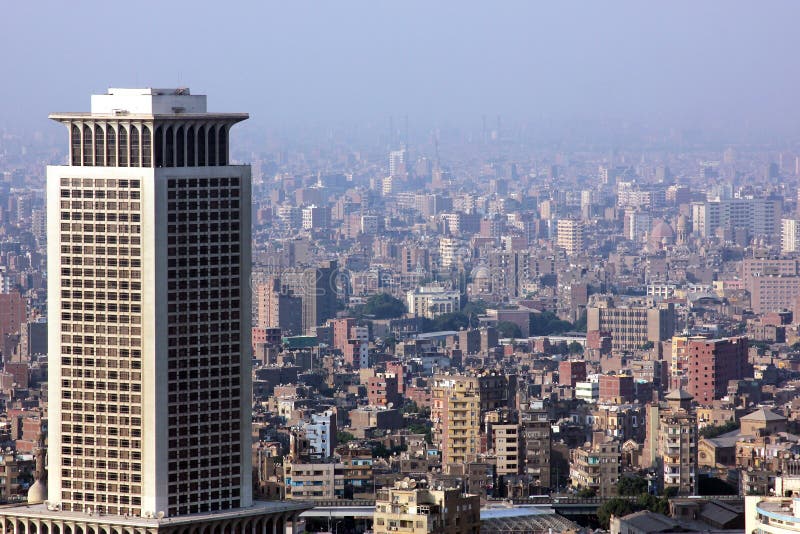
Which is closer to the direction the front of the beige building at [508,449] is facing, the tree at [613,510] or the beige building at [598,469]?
the tree

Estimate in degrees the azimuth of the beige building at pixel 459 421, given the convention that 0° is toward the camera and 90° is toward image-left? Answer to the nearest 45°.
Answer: approximately 0°

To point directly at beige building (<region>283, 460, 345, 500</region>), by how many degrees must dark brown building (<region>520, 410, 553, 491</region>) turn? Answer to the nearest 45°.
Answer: approximately 45° to its right

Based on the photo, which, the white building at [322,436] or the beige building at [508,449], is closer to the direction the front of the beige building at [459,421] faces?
the beige building

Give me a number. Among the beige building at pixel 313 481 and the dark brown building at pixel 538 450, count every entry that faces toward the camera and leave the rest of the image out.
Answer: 2

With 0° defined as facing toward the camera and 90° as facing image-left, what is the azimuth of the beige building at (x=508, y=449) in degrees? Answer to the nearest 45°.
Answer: approximately 0°

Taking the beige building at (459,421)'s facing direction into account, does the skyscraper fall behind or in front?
in front

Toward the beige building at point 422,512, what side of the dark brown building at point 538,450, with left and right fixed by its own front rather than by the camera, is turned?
front

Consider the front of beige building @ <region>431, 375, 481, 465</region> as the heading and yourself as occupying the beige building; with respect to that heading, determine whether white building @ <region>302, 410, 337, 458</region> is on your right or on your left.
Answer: on your right
